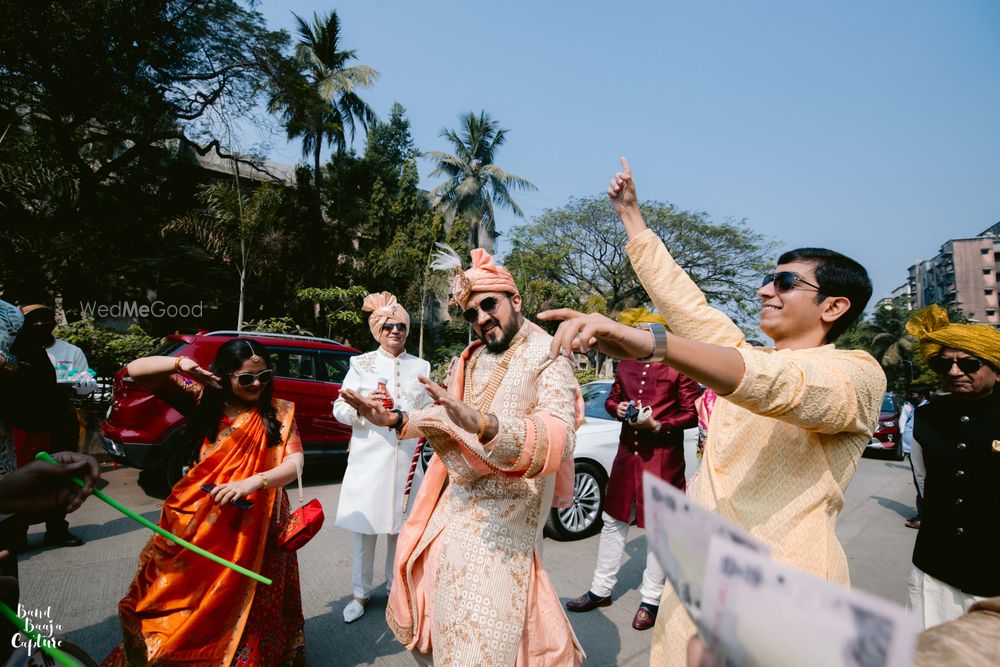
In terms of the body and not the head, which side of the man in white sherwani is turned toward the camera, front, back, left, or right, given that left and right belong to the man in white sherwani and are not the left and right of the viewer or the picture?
front

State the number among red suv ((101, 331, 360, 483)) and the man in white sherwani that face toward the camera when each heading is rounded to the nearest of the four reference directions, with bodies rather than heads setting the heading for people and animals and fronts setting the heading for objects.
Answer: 1

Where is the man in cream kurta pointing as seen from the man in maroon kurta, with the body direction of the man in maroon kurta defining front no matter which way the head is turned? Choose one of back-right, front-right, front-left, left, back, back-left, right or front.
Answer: front-left

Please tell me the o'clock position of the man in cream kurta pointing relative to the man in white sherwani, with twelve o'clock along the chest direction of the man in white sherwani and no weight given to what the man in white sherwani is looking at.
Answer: The man in cream kurta pointing is roughly at 11 o'clock from the man in white sherwani.

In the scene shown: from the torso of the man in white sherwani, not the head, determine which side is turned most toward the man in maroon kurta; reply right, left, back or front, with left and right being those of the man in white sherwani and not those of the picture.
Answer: left

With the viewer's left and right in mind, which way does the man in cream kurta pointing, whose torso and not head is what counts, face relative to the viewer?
facing the viewer and to the left of the viewer

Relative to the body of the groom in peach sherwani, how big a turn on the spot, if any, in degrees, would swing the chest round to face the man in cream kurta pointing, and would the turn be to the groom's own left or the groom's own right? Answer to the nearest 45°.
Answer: approximately 90° to the groom's own left

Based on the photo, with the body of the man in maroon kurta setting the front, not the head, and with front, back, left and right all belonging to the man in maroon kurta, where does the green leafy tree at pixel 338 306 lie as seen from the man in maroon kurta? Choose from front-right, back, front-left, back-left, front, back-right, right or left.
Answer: right

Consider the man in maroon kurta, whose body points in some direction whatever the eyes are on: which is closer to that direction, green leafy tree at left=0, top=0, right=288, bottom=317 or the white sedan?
the green leafy tree

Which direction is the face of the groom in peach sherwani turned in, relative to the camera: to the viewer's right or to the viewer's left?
to the viewer's left
